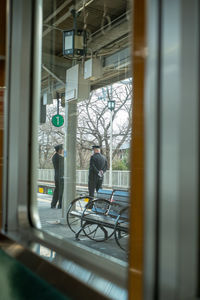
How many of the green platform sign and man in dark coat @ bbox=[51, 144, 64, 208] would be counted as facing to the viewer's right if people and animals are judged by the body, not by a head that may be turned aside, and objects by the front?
1

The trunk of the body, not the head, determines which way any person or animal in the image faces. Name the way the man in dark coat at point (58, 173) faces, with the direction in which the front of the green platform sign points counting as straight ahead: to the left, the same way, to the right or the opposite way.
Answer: to the left

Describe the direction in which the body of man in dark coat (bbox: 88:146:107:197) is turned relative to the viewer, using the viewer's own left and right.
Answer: facing away from the viewer and to the left of the viewer

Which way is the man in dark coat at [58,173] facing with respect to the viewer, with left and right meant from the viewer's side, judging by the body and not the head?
facing to the right of the viewer

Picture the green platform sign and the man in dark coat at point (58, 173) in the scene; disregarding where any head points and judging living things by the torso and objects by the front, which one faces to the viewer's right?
the man in dark coat
